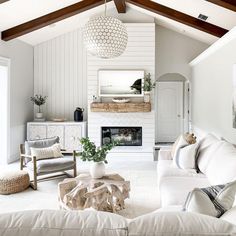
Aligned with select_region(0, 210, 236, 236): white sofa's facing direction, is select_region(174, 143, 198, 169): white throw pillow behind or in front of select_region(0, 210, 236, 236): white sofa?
in front

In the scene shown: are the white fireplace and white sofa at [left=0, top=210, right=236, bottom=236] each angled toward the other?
yes

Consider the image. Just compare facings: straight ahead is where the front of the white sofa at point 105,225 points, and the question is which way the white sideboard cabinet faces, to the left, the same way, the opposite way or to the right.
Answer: the opposite way

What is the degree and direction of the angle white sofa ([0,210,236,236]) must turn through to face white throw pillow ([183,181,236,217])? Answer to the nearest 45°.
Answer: approximately 45° to its right

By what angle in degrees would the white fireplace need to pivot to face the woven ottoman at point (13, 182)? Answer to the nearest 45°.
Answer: approximately 45° to its right

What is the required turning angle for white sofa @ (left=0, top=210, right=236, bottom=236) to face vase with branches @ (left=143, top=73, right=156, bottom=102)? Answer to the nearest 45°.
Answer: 0° — it already faces it

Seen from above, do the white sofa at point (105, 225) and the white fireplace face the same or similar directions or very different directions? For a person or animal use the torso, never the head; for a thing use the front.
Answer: very different directions

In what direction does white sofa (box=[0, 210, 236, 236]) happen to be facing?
away from the camera

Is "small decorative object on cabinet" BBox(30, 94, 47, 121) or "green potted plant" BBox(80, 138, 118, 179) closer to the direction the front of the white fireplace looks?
the green potted plant
